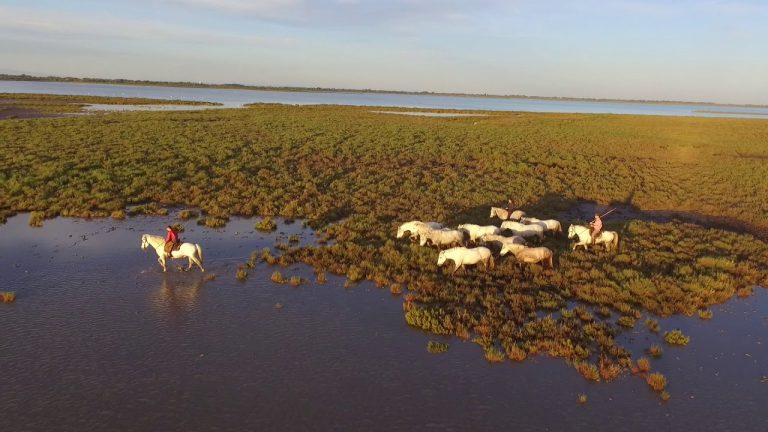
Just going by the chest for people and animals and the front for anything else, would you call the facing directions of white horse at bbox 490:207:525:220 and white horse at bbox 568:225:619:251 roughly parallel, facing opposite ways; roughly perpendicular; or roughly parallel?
roughly parallel

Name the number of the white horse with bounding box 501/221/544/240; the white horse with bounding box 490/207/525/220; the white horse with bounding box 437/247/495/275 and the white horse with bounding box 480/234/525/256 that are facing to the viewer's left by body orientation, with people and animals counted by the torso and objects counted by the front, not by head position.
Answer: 4

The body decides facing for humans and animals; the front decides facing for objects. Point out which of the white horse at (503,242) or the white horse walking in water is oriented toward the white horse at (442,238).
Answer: the white horse at (503,242)

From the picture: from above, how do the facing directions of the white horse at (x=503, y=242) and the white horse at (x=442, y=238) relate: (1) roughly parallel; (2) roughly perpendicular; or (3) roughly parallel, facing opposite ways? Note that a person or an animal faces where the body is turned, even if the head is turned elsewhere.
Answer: roughly parallel

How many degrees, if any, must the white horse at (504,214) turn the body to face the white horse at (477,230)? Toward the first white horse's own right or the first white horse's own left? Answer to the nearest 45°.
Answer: approximately 90° to the first white horse's own left

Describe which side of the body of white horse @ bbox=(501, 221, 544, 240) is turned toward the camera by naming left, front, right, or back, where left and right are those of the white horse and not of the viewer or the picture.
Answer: left

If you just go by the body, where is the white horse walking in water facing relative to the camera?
to the viewer's left

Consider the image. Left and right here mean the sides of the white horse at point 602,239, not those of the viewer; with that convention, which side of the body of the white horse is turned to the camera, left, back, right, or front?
left

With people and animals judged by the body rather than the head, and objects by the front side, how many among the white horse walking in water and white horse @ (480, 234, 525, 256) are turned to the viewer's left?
2

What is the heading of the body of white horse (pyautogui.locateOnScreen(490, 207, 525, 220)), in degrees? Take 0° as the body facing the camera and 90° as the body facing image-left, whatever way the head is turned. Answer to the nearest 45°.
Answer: approximately 90°

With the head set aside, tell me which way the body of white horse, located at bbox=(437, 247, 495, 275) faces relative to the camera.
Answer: to the viewer's left

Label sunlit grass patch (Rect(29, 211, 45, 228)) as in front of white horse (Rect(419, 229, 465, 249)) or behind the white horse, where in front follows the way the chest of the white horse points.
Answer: in front

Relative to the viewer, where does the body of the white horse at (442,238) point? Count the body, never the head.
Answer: to the viewer's left

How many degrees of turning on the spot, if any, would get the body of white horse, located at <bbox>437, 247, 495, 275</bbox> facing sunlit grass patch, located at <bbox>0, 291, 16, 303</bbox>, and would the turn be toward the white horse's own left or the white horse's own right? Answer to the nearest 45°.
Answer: approximately 45° to the white horse's own left

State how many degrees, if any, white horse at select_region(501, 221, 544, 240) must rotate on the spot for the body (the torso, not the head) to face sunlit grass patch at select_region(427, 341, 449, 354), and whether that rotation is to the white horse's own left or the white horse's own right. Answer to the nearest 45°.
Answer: approximately 90° to the white horse's own left

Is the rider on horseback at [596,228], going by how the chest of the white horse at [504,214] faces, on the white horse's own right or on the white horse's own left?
on the white horse's own left

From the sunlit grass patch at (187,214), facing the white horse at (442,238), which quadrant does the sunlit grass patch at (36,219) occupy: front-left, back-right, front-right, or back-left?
back-right
